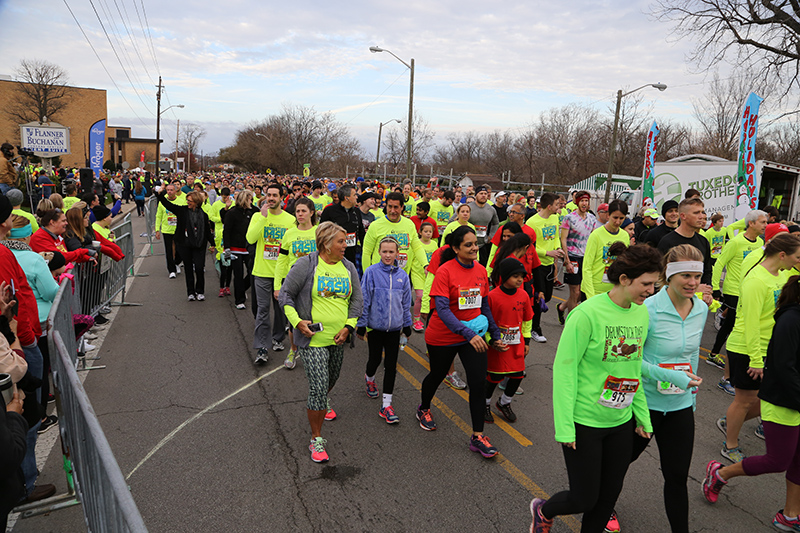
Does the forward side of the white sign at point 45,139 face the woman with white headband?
yes

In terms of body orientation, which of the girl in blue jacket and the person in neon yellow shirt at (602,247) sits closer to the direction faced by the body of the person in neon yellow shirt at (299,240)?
the girl in blue jacket

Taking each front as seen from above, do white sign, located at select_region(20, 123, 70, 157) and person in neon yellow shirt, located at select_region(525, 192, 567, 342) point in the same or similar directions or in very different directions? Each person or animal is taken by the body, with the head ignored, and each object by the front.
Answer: same or similar directions

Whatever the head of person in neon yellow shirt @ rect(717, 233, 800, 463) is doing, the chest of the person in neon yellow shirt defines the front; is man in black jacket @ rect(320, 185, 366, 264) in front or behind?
behind

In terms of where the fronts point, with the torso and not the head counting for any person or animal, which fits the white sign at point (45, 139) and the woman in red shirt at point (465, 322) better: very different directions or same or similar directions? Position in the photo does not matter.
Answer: same or similar directions

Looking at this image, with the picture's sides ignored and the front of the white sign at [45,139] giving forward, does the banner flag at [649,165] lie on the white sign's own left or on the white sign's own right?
on the white sign's own left

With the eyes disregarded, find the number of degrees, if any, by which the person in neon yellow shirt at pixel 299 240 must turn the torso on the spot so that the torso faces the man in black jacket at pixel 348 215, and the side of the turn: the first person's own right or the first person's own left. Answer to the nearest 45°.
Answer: approximately 180°

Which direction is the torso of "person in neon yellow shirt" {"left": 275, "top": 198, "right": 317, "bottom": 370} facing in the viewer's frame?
toward the camera

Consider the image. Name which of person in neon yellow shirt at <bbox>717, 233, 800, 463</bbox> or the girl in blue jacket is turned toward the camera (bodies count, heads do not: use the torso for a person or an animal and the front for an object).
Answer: the girl in blue jacket

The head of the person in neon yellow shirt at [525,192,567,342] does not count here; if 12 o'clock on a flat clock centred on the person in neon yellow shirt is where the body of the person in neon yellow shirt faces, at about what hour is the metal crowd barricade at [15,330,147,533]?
The metal crowd barricade is roughly at 2 o'clock from the person in neon yellow shirt.

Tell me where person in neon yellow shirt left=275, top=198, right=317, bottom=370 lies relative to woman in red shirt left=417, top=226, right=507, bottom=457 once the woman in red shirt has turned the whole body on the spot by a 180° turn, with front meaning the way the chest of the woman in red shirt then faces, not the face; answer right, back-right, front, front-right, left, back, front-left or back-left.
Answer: front

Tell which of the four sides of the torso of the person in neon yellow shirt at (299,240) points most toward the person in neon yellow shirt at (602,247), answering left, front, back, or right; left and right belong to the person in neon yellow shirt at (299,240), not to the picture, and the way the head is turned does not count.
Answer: left

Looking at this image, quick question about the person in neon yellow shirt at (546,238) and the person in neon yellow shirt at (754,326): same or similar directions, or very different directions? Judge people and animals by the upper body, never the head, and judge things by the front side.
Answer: same or similar directions

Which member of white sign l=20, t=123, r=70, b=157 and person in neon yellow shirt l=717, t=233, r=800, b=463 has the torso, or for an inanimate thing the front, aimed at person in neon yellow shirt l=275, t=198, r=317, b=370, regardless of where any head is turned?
the white sign

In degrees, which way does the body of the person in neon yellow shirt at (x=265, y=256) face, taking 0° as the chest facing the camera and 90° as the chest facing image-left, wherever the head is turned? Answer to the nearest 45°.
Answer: approximately 0°

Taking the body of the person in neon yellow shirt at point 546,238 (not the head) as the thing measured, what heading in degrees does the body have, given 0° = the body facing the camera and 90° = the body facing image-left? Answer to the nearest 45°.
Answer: approximately 315°

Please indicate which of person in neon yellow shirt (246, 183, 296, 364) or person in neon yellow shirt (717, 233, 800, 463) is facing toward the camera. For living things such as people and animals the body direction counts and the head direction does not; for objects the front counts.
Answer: person in neon yellow shirt (246, 183, 296, 364)

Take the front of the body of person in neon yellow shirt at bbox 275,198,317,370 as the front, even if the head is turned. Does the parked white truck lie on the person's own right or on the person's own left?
on the person's own left

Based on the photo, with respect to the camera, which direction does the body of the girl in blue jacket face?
toward the camera
